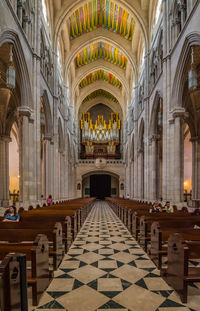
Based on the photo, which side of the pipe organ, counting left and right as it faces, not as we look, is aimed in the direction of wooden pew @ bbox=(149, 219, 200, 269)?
front

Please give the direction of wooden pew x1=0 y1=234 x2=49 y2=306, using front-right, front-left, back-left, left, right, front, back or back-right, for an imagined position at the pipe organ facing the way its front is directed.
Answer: front

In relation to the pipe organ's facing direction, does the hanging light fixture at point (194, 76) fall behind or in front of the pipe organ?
in front

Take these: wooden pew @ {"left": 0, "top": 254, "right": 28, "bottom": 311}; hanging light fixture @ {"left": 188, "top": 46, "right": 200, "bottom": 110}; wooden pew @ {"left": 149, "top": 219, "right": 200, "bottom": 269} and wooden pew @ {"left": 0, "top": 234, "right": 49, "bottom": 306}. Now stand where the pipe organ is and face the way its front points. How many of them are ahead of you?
4

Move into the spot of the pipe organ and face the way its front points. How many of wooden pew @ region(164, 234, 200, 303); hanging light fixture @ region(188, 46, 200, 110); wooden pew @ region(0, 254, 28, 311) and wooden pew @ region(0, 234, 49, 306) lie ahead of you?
4

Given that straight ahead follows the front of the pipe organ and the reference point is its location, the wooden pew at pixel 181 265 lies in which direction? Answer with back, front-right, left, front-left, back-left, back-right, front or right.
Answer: front

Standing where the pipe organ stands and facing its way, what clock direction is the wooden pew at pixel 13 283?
The wooden pew is roughly at 12 o'clock from the pipe organ.

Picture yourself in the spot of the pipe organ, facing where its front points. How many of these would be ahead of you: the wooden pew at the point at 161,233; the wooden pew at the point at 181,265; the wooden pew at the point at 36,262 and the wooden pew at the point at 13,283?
4

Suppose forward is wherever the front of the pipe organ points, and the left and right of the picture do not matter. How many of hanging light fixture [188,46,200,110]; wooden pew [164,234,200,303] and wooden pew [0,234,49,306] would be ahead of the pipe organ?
3

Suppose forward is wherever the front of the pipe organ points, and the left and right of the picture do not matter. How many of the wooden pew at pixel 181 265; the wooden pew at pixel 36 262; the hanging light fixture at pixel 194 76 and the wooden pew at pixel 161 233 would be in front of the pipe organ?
4

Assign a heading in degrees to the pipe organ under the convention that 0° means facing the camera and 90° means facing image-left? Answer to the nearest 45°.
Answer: approximately 0°
